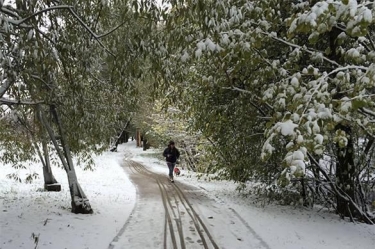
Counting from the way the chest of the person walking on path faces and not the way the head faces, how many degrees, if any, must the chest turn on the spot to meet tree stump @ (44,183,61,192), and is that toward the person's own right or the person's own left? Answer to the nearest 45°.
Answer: approximately 45° to the person's own right

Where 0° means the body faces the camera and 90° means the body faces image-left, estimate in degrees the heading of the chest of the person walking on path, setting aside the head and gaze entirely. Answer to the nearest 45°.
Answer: approximately 0°

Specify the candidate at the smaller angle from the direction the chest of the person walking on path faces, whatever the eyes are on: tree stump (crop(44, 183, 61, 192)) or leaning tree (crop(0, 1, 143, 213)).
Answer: the leaning tree

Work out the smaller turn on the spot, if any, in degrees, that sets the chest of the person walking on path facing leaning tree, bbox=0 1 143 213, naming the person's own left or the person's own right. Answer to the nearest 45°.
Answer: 0° — they already face it
